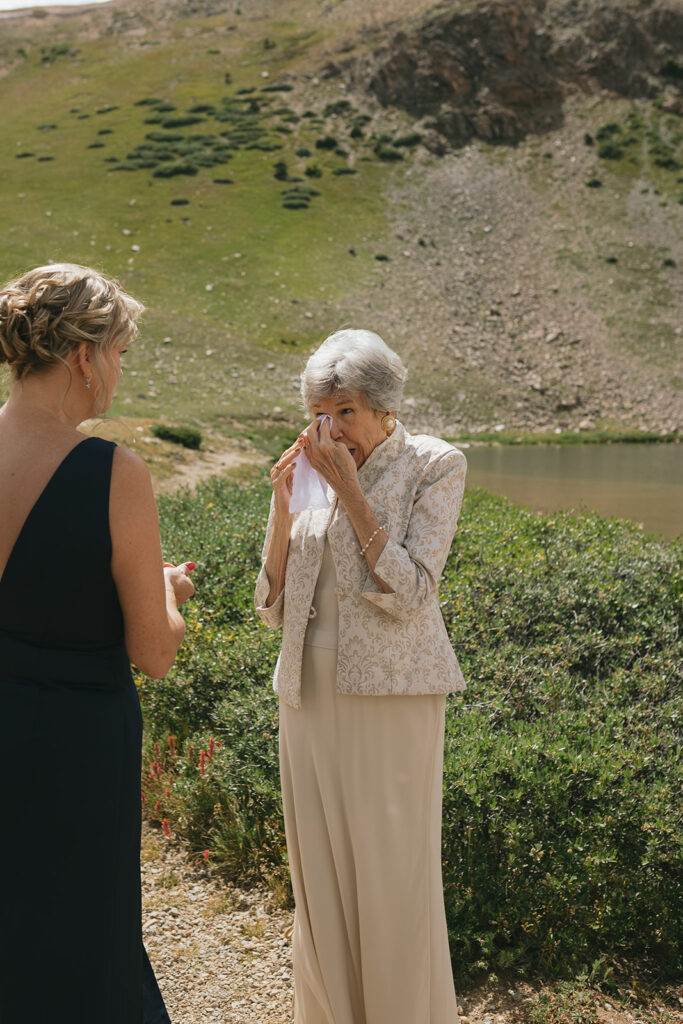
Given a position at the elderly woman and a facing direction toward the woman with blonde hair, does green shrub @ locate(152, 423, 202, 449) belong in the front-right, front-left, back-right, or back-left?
back-right

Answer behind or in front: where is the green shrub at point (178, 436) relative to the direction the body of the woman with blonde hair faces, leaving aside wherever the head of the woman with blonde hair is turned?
in front

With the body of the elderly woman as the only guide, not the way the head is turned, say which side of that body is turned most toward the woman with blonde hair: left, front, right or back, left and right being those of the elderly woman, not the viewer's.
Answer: front

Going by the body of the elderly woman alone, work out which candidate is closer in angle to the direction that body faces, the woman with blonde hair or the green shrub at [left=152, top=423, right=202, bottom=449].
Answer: the woman with blonde hair

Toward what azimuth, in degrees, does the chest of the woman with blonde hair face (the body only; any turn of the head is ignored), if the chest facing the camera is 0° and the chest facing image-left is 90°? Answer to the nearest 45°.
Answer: approximately 225°

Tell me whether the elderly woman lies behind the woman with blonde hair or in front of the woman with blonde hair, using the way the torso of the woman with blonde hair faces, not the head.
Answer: in front

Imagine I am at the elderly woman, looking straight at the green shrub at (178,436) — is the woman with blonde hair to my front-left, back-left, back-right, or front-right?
back-left

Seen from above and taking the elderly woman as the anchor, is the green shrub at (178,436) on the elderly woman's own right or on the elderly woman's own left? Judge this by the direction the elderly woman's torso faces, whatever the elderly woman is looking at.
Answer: on the elderly woman's own right

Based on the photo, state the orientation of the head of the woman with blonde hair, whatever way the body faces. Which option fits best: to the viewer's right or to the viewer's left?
to the viewer's right

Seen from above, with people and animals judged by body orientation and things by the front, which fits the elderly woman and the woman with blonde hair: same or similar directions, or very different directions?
very different directions
